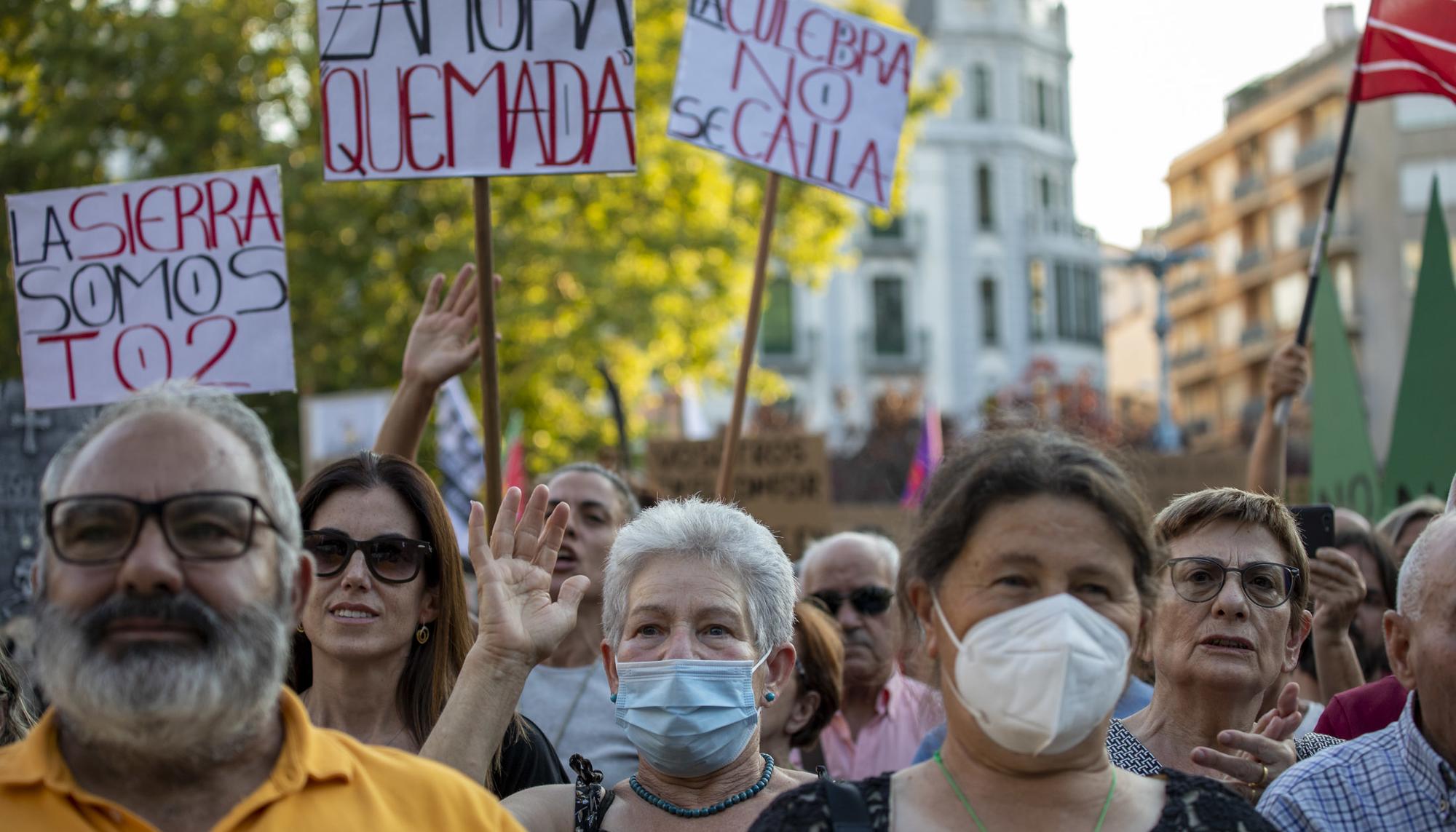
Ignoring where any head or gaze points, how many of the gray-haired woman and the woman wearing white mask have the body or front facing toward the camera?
2

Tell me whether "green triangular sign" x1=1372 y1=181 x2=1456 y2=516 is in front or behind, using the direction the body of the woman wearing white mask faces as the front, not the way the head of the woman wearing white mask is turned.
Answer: behind

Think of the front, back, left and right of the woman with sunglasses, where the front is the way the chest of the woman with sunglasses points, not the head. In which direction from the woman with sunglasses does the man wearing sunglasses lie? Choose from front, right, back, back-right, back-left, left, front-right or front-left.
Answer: back

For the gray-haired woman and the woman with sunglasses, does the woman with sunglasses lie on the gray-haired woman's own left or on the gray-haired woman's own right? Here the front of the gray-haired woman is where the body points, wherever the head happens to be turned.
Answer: on the gray-haired woman's own right

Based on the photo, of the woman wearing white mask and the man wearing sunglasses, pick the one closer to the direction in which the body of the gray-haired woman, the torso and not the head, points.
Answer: the woman wearing white mask

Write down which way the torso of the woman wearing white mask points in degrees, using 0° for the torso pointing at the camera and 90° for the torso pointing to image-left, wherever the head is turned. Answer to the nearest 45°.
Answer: approximately 0°

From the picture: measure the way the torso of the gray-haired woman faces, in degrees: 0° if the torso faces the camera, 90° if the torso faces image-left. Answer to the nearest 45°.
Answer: approximately 0°

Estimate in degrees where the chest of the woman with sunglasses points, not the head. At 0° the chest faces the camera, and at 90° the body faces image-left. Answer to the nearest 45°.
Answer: approximately 45°

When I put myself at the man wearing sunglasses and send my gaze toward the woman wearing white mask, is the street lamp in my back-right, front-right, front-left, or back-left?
back-left
